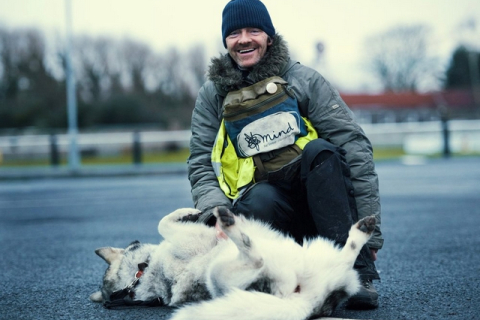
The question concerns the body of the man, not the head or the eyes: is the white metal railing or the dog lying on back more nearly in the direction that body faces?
the dog lying on back

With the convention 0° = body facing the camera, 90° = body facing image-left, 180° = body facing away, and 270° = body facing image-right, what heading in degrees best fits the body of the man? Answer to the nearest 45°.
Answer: approximately 0°

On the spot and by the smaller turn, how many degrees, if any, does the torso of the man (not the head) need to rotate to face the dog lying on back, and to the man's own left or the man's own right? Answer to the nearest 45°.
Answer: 0° — they already face it

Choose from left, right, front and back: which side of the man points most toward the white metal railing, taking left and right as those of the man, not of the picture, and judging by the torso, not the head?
back
